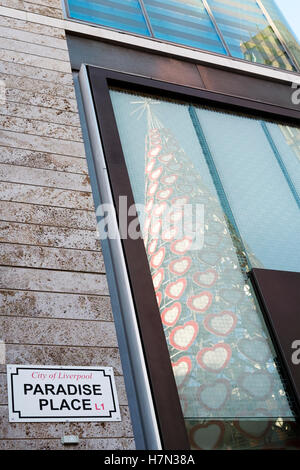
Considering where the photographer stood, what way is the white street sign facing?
facing the viewer
